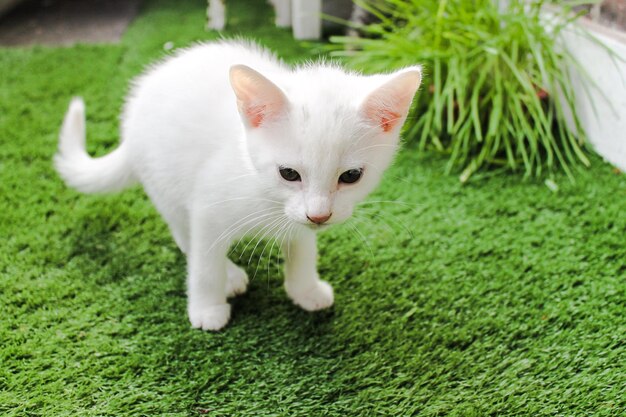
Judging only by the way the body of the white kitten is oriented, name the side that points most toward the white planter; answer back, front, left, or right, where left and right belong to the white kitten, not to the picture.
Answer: left

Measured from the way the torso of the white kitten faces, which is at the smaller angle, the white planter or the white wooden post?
the white planter

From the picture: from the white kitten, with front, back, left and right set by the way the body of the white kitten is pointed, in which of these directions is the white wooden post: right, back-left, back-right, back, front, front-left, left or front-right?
back-left

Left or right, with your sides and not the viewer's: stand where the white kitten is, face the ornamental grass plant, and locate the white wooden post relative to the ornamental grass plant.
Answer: left

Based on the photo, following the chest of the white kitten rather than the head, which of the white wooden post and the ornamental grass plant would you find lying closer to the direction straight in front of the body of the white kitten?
the ornamental grass plant

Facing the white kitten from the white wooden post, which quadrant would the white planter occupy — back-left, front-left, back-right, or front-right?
front-left

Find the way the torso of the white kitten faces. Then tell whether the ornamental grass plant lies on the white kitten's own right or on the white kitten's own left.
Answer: on the white kitten's own left
